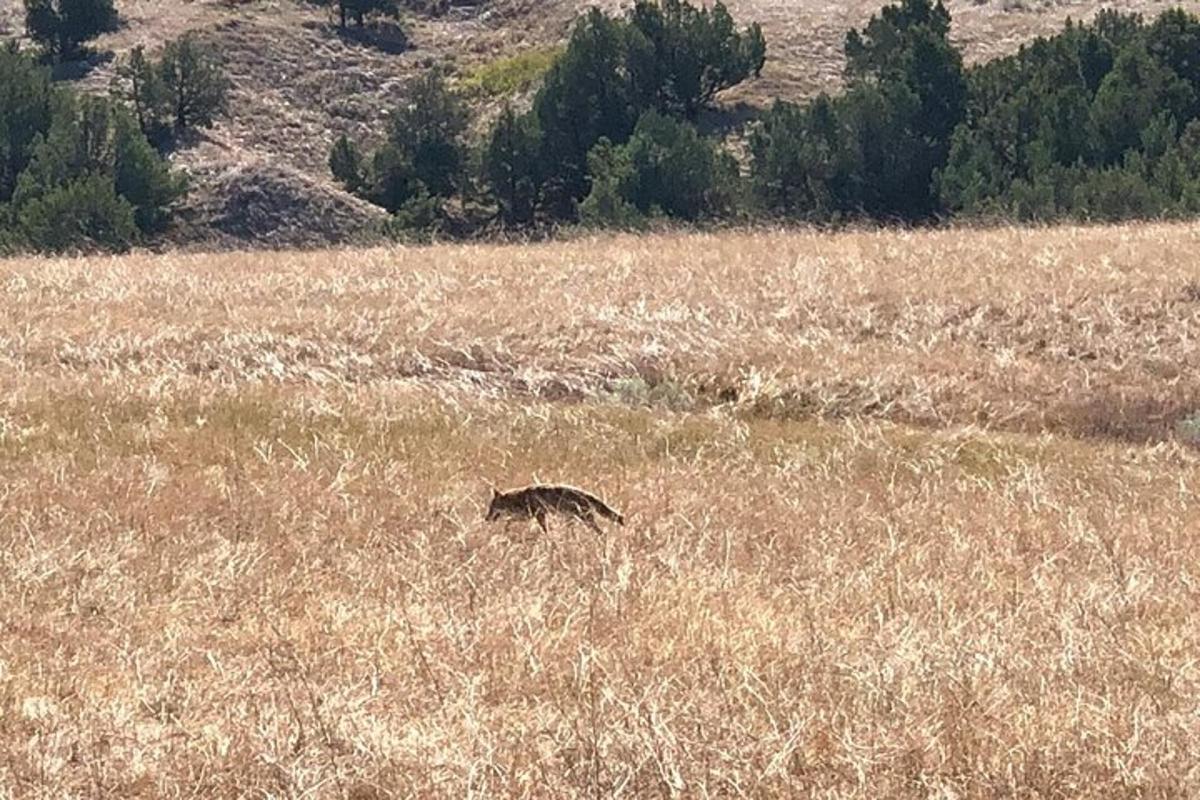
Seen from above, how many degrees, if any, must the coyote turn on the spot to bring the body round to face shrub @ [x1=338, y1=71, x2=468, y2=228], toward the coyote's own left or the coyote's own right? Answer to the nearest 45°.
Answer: approximately 90° to the coyote's own right

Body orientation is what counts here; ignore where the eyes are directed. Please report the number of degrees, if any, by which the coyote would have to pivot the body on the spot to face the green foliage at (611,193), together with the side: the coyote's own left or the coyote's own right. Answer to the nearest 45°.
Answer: approximately 90° to the coyote's own right

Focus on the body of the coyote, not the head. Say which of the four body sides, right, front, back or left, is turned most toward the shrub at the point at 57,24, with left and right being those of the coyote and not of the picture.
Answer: right

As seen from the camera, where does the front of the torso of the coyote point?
to the viewer's left

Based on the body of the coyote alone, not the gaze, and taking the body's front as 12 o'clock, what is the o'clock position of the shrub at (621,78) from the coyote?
The shrub is roughly at 3 o'clock from the coyote.

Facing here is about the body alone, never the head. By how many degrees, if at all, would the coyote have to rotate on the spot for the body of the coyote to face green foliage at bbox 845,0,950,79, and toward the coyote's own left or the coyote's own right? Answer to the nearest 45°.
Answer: approximately 90° to the coyote's own right

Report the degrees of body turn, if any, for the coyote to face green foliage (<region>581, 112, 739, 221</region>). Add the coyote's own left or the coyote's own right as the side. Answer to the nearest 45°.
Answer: approximately 90° to the coyote's own right

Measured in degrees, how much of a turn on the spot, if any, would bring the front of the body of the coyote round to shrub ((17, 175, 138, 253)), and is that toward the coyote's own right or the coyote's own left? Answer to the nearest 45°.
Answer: approximately 45° to the coyote's own right

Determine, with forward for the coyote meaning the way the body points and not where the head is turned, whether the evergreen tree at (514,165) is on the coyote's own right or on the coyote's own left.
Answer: on the coyote's own right

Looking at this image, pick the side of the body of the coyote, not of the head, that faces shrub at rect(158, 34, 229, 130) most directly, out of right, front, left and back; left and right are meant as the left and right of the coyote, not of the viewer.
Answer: right
